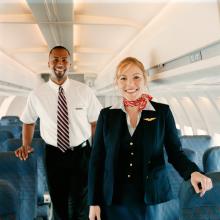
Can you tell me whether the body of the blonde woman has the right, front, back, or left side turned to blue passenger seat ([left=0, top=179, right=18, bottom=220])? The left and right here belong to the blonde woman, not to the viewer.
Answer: right

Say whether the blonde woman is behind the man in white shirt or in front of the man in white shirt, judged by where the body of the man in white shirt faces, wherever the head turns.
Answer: in front

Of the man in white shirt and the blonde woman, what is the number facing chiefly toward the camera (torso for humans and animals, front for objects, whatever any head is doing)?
2

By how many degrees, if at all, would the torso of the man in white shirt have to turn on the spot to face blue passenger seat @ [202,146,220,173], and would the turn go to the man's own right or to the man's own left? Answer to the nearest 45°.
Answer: approximately 90° to the man's own left

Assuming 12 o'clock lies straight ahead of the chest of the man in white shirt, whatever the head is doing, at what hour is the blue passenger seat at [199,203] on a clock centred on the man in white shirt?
The blue passenger seat is roughly at 11 o'clock from the man in white shirt.

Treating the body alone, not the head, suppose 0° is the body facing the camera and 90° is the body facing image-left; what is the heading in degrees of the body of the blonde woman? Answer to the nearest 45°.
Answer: approximately 0°

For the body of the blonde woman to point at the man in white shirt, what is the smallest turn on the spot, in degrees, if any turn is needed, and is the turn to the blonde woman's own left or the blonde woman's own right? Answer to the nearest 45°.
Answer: approximately 135° to the blonde woman's own right

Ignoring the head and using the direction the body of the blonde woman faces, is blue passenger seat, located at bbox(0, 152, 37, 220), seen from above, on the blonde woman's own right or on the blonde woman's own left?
on the blonde woman's own right

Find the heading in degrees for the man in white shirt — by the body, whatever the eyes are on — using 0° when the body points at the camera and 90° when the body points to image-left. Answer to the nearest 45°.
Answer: approximately 0°

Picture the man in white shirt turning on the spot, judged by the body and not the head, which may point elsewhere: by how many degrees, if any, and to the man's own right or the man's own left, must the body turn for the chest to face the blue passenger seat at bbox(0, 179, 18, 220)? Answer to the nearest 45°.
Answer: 0° — they already face it
